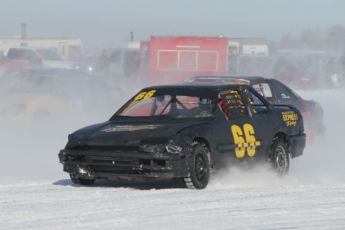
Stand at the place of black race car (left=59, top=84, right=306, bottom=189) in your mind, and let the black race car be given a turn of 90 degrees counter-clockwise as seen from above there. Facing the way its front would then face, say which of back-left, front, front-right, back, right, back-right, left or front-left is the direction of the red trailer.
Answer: back-left

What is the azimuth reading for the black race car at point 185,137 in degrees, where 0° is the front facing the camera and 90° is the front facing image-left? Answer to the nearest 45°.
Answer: approximately 45°

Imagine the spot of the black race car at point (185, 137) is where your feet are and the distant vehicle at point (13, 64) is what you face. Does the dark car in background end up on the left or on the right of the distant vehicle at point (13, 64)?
right

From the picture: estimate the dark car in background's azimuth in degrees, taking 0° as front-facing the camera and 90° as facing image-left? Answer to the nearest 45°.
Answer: approximately 45°

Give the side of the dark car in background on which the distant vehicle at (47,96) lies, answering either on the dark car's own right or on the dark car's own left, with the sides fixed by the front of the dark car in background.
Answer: on the dark car's own right

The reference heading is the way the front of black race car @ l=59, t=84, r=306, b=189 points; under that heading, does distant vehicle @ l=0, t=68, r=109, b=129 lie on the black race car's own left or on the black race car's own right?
on the black race car's own right

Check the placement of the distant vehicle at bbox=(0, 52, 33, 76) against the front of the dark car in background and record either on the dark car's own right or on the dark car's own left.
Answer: on the dark car's own right

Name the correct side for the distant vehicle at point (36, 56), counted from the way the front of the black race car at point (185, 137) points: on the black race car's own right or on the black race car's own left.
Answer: on the black race car's own right

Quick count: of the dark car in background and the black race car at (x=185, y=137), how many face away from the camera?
0

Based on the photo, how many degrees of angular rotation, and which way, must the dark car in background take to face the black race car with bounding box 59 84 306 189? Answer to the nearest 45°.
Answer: approximately 45° to its left
